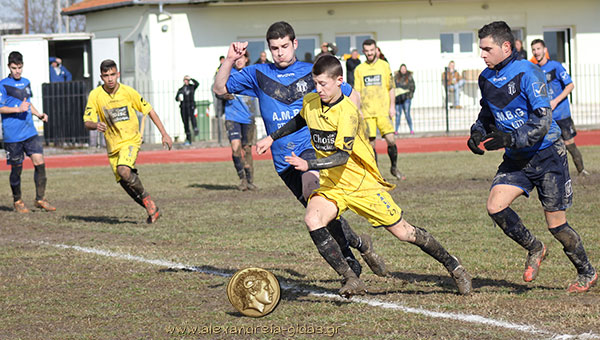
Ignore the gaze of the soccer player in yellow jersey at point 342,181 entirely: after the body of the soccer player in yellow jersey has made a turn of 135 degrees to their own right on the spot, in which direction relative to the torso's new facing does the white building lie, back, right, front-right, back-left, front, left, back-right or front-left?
front

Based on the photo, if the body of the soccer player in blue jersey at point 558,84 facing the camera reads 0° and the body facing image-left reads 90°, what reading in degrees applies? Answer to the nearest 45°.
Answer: approximately 45°

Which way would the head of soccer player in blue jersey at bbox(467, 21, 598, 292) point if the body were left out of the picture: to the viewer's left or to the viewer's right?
to the viewer's left

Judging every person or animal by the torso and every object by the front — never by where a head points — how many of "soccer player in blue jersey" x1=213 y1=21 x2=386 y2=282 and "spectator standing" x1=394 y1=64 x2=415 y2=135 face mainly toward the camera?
2

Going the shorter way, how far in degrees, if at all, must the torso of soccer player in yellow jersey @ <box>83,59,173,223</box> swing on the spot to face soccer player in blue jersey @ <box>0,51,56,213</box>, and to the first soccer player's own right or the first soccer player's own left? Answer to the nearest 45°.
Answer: approximately 135° to the first soccer player's own right

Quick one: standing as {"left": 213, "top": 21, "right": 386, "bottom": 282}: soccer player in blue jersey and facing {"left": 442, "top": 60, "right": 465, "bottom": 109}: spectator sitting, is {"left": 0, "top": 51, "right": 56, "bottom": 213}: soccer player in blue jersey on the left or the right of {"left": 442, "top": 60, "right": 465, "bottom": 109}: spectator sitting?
left

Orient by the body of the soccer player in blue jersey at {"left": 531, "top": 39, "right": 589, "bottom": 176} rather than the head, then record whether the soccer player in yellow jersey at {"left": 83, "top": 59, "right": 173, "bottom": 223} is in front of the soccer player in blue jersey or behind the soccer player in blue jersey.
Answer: in front

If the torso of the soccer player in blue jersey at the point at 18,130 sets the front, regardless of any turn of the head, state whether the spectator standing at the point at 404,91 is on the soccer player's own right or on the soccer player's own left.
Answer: on the soccer player's own left

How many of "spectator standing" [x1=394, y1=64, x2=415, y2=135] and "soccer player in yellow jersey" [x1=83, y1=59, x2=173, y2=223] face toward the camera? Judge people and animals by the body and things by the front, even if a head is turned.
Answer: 2
